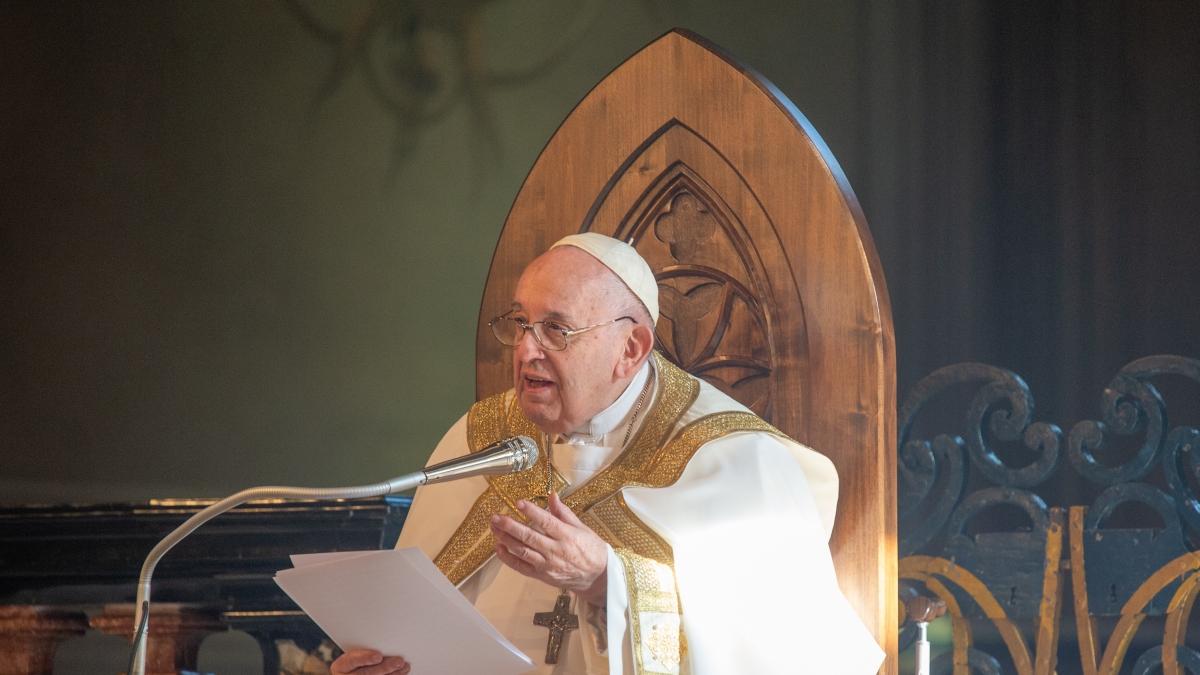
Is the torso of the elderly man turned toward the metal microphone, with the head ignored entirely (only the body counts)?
yes

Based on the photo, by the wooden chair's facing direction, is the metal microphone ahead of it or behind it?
ahead

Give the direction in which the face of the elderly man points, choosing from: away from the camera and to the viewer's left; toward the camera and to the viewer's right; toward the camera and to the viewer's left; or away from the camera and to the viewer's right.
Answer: toward the camera and to the viewer's left

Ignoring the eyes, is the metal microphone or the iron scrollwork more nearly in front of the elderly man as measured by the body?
the metal microphone

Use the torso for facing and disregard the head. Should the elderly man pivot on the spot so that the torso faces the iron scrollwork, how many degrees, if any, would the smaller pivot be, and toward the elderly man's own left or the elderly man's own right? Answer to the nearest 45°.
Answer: approximately 180°

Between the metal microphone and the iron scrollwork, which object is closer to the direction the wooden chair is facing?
the metal microphone

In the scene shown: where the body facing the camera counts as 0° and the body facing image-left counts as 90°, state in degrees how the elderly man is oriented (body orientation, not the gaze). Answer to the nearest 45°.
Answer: approximately 45°
